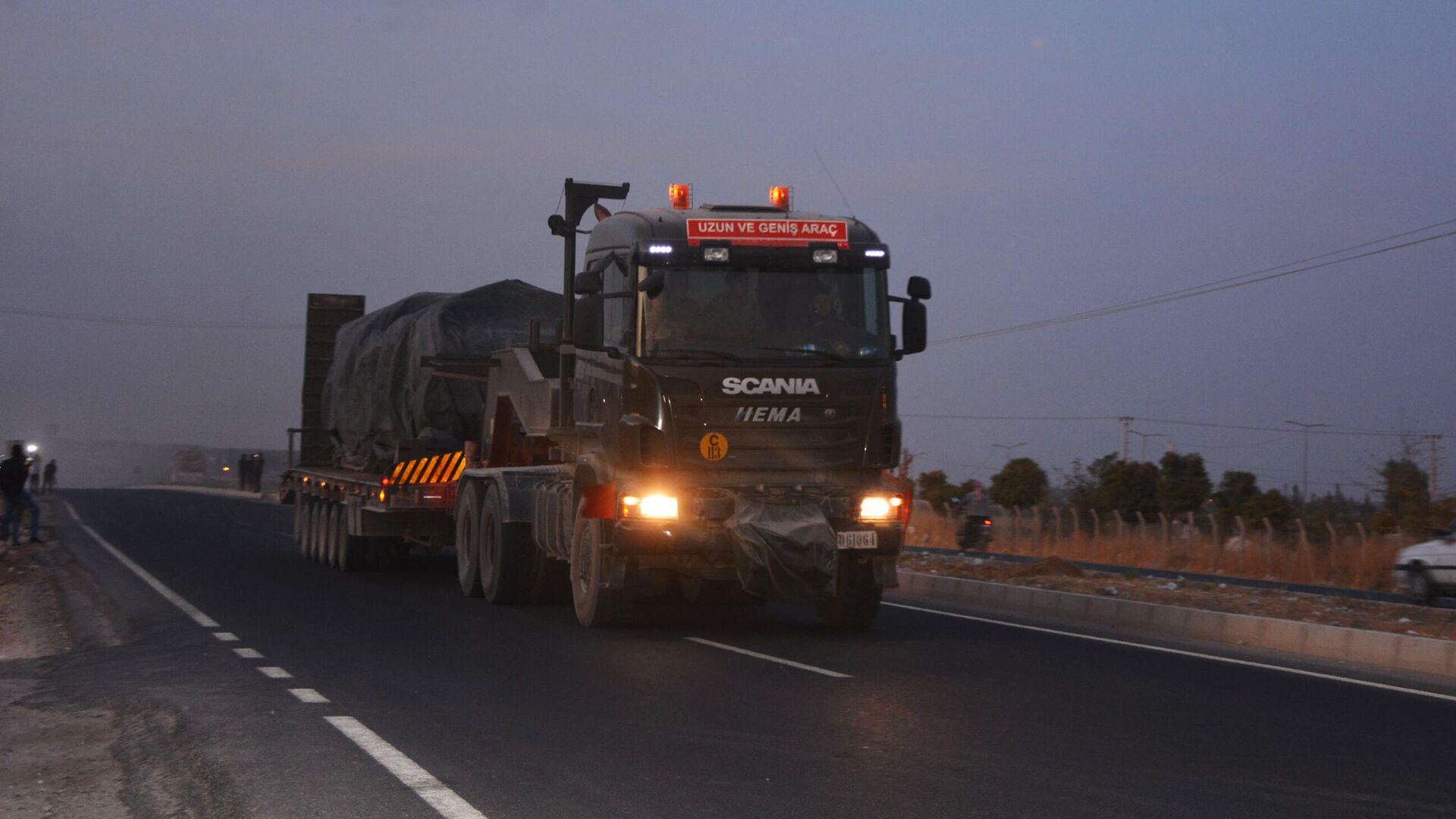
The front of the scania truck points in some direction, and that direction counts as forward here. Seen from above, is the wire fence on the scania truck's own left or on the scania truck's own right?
on the scania truck's own left

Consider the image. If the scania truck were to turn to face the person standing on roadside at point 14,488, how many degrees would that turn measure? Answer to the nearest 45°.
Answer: approximately 180°

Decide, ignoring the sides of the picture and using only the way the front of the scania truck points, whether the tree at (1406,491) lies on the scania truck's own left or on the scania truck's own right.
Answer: on the scania truck's own left

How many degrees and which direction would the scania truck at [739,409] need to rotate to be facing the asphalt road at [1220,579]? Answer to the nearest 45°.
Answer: approximately 90° to its left

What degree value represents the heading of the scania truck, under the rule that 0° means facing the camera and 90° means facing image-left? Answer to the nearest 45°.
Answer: approximately 315°

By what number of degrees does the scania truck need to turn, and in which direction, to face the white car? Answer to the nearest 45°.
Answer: approximately 90° to its left

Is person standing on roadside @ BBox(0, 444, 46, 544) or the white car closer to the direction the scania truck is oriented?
the white car

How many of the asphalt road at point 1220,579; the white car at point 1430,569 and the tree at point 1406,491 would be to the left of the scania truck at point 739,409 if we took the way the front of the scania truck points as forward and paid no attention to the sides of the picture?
3

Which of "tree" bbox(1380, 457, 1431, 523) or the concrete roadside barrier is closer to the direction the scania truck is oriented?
the concrete roadside barrier

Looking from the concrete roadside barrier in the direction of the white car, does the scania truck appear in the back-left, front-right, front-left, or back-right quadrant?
back-left
